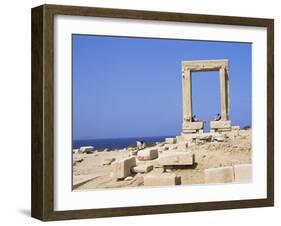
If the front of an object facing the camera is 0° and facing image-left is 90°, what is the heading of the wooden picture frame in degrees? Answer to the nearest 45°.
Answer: approximately 315°
